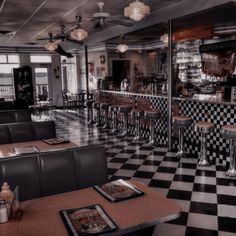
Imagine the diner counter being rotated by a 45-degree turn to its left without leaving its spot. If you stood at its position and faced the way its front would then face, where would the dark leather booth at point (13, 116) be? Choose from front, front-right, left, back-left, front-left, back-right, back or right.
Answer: right

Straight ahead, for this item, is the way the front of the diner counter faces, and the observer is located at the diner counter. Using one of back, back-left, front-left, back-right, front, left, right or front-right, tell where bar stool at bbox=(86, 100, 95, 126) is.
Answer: right

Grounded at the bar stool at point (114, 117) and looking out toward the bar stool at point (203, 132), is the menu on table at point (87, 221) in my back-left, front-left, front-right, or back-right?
front-right

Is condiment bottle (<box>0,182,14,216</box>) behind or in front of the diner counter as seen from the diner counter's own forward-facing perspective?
in front

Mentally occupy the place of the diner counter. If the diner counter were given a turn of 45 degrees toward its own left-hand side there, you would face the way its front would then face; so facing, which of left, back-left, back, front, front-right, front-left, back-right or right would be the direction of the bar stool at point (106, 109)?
back-right

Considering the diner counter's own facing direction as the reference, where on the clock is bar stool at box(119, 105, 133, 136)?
The bar stool is roughly at 3 o'clock from the diner counter.

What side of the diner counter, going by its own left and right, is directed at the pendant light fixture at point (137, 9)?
front

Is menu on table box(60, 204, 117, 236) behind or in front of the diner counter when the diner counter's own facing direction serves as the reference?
in front

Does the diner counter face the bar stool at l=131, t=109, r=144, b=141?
no

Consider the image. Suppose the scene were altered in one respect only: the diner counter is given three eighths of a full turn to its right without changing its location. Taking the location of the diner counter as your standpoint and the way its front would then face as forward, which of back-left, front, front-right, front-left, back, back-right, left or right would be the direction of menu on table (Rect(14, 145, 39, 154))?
back-left

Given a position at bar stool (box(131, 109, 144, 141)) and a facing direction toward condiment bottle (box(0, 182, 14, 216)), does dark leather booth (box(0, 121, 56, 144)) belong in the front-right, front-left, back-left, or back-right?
front-right

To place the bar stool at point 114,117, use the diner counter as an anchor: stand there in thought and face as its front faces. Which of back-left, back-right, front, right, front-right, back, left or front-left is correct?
right

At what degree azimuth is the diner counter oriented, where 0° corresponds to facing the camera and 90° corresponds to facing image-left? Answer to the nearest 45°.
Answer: approximately 45°

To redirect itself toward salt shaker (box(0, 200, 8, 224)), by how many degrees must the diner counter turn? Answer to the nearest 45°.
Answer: approximately 45° to its left
